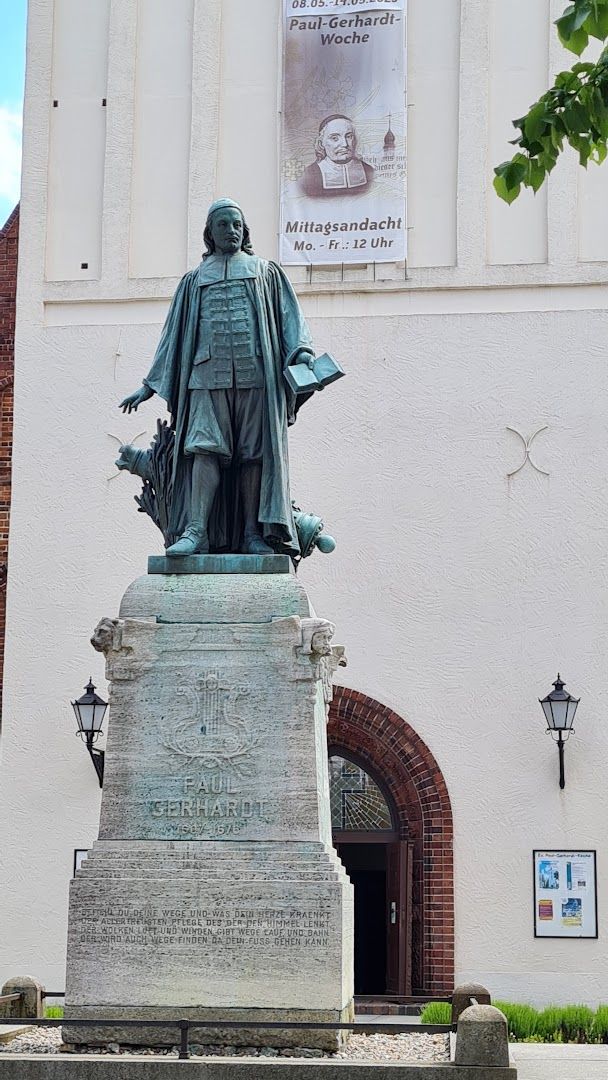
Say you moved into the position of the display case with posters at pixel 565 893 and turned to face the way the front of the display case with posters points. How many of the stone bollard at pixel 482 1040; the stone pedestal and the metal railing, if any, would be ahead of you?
3

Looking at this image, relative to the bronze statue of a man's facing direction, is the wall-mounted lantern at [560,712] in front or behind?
behind

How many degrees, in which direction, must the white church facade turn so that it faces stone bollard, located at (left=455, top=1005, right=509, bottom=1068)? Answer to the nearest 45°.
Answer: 0° — it already faces it

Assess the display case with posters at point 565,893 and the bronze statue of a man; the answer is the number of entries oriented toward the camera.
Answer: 2

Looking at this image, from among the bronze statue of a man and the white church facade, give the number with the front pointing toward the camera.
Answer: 2

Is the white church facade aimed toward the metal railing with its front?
yes

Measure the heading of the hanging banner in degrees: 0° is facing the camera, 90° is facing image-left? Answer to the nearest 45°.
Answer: approximately 0°

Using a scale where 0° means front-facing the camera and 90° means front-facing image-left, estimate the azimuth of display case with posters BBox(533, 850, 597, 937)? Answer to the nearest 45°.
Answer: approximately 0°
